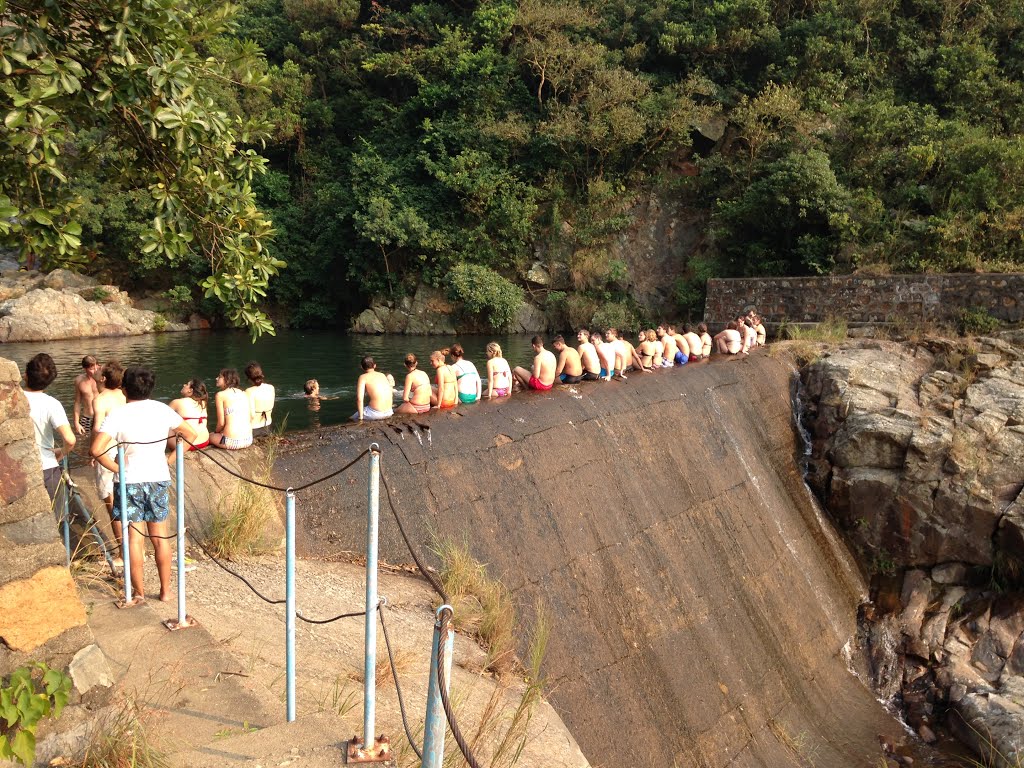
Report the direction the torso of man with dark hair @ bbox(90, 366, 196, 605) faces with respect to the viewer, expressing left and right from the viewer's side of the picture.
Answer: facing away from the viewer

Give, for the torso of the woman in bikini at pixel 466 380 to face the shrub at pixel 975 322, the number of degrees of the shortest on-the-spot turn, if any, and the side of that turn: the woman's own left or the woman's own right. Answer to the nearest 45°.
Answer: approximately 90° to the woman's own right

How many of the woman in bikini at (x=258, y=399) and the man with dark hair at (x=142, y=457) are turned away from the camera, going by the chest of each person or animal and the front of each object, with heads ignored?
2

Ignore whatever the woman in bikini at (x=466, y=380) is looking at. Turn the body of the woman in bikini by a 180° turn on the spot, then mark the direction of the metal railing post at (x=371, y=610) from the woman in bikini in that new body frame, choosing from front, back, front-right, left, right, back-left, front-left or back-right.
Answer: front-right
